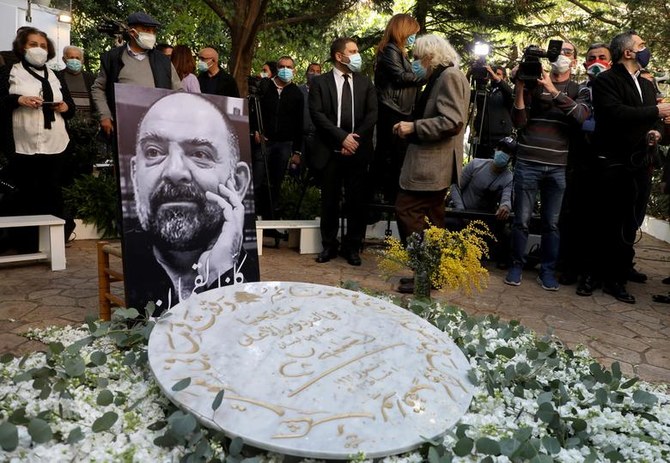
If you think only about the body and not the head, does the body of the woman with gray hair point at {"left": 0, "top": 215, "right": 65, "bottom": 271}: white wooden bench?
yes

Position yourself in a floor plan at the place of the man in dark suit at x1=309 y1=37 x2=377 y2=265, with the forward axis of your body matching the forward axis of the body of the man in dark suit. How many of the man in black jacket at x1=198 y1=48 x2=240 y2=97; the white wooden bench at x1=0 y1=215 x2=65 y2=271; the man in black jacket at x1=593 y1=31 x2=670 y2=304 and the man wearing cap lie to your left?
1

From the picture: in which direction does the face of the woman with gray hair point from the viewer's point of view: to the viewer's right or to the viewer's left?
to the viewer's left

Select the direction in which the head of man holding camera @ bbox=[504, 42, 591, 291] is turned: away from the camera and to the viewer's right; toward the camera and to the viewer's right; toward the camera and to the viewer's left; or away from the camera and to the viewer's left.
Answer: toward the camera and to the viewer's left

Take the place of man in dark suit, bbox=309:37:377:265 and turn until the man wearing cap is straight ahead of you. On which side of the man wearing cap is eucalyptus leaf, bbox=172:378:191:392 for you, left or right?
left

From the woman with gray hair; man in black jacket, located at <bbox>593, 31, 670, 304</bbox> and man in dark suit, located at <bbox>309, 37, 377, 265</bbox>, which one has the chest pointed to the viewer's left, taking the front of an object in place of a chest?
the woman with gray hair

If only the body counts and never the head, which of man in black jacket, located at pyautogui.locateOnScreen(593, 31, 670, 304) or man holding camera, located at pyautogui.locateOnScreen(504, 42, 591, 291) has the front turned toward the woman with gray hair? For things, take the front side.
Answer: the man holding camera

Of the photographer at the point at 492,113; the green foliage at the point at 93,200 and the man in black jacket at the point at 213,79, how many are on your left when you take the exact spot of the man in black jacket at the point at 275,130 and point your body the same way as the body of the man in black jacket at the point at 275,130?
1

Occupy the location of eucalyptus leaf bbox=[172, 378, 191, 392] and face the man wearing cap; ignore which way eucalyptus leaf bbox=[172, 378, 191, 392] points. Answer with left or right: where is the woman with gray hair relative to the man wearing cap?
right

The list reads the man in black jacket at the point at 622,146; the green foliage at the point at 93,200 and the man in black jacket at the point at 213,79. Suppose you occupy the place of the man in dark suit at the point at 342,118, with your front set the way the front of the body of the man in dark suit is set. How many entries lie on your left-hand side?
1

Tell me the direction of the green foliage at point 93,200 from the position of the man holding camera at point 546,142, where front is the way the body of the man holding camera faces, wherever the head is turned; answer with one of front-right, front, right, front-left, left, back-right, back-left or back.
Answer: front-right
